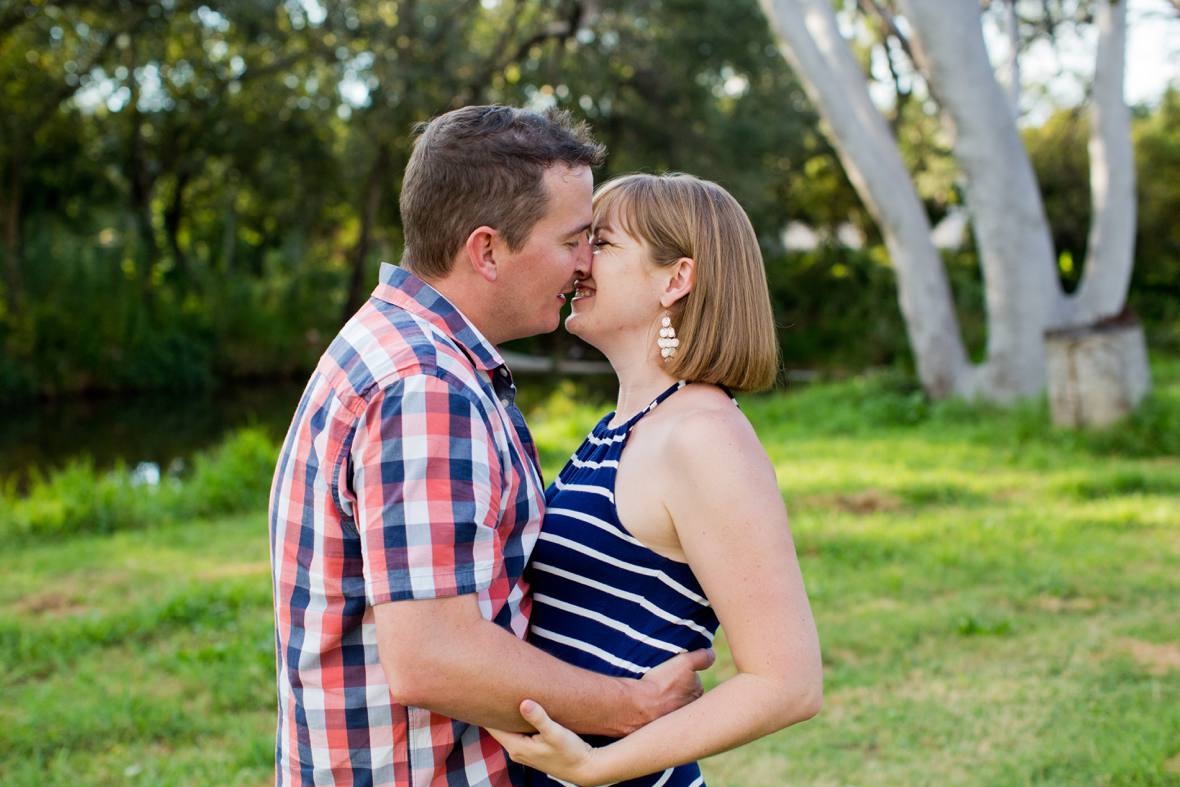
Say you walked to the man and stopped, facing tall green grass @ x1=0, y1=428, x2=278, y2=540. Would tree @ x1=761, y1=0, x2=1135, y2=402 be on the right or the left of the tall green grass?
right

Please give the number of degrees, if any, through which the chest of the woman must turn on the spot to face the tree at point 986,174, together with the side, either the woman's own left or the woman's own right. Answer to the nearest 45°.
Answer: approximately 90° to the woman's own right

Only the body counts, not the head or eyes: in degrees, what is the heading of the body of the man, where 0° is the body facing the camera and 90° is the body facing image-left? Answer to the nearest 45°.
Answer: approximately 270°

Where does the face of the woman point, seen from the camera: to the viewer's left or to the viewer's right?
to the viewer's left

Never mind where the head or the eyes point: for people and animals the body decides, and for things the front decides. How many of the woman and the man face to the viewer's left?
1

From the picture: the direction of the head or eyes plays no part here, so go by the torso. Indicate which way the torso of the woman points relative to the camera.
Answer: to the viewer's left

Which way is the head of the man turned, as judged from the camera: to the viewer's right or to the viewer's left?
to the viewer's right

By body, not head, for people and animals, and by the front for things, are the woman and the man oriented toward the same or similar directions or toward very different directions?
very different directions

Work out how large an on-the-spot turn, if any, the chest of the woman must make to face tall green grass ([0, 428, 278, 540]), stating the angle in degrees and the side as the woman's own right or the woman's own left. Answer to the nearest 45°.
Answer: approximately 45° to the woman's own right
